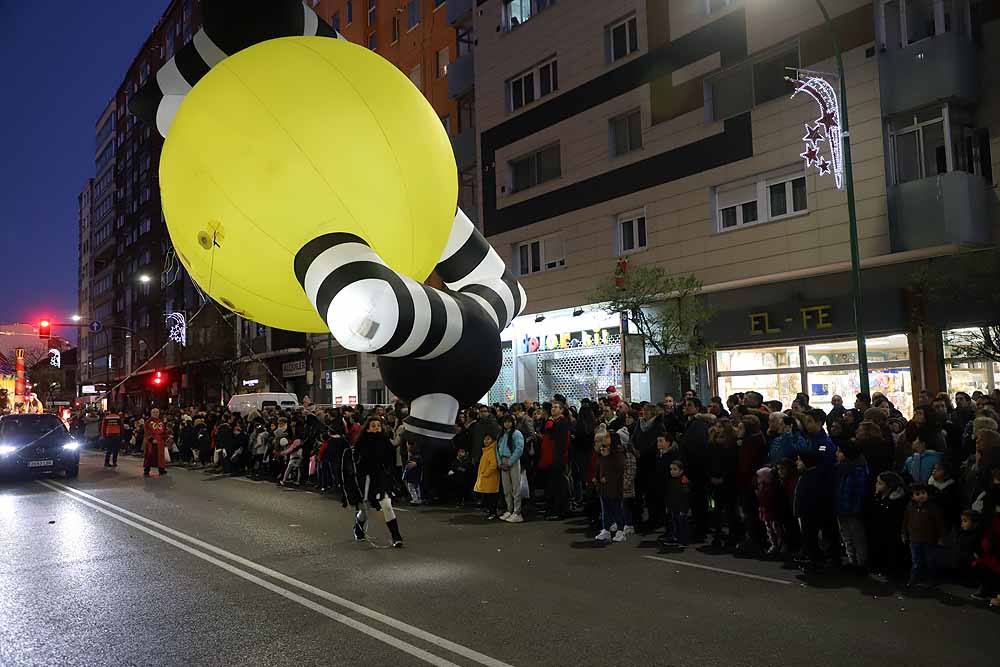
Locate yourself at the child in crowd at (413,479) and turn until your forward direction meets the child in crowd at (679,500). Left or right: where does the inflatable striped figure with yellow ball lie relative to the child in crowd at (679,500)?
right

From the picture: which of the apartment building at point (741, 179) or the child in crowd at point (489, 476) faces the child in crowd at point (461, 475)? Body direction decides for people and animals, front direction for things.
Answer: the apartment building

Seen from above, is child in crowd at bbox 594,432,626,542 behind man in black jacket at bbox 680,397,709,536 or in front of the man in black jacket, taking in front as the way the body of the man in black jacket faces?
in front

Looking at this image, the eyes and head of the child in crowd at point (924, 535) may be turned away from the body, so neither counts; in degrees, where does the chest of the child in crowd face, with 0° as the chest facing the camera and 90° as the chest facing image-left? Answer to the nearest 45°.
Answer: approximately 45°

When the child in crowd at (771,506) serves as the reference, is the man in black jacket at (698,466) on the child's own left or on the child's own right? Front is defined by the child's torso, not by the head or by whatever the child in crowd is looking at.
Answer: on the child's own right

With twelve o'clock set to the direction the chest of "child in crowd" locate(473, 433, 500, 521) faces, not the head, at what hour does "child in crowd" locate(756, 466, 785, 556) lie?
"child in crowd" locate(756, 466, 785, 556) is roughly at 9 o'clock from "child in crowd" locate(473, 433, 500, 521).

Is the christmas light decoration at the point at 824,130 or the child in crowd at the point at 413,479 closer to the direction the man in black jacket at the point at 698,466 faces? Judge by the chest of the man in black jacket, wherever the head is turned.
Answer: the child in crowd

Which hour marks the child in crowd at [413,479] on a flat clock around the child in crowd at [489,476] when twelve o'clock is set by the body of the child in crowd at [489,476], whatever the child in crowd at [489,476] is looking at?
the child in crowd at [413,479] is roughly at 3 o'clock from the child in crowd at [489,476].

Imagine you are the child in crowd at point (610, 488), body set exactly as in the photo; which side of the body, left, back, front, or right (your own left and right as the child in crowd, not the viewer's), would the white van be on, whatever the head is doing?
right

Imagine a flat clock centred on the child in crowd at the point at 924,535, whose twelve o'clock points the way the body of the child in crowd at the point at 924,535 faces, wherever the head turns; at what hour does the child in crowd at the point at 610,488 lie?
the child in crowd at the point at 610,488 is roughly at 2 o'clock from the child in crowd at the point at 924,535.

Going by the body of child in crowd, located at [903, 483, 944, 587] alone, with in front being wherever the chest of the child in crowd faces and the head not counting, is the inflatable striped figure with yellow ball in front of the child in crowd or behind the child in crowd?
in front

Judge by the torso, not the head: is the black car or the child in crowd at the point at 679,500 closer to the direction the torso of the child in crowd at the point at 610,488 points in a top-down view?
the black car

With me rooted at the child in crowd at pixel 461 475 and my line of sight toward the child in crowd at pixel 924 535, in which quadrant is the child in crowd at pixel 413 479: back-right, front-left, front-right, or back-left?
back-right
